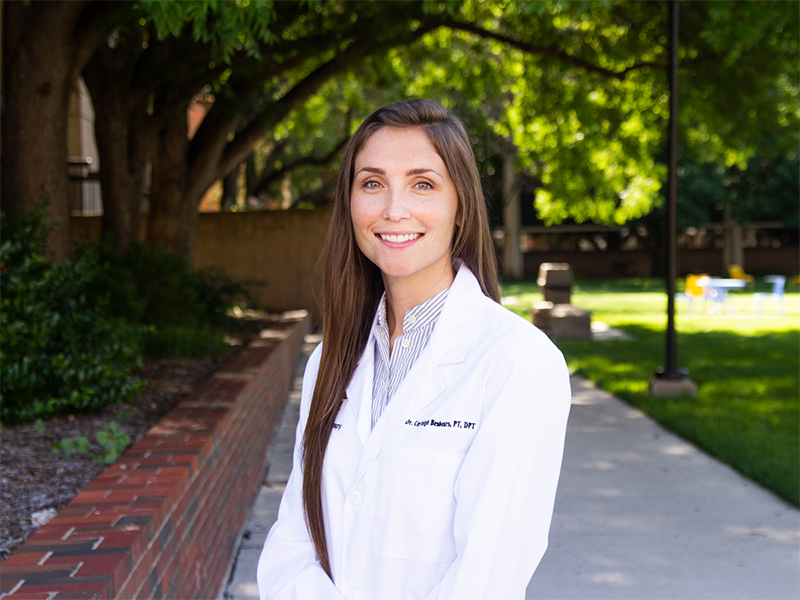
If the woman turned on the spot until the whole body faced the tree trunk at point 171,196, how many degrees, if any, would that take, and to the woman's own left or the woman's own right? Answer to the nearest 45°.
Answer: approximately 135° to the woman's own right

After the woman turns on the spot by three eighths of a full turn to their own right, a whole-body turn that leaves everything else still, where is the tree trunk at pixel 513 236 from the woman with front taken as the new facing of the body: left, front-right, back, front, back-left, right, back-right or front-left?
front

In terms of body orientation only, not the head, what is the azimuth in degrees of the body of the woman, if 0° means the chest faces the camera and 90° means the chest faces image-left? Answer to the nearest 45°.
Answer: approximately 45°

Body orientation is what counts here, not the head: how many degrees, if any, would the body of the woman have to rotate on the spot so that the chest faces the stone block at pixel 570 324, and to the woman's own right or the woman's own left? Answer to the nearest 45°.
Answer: approximately 135° to the woman's own right

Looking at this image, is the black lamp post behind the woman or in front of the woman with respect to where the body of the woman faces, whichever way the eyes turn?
behind

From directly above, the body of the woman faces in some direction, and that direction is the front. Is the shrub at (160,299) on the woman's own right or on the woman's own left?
on the woman's own right

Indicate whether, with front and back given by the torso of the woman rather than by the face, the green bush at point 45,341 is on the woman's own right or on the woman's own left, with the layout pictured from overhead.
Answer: on the woman's own right

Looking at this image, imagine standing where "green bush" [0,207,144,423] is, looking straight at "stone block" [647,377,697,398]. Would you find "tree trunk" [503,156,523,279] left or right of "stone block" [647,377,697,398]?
left
